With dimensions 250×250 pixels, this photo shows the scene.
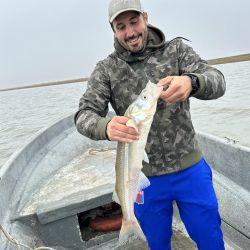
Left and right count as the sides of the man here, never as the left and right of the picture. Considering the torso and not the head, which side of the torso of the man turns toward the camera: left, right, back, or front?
front
